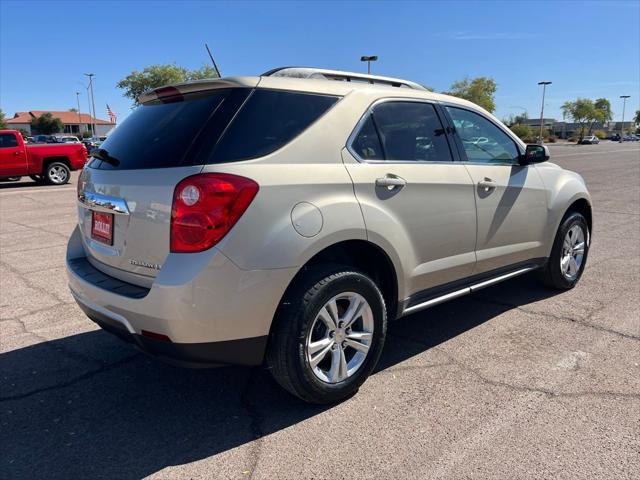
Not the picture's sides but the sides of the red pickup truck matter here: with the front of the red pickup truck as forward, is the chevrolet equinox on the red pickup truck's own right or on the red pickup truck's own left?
on the red pickup truck's own left

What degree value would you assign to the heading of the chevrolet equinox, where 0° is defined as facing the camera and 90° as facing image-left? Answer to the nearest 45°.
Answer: approximately 225°

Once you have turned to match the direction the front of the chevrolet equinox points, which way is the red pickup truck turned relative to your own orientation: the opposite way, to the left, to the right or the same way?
the opposite way

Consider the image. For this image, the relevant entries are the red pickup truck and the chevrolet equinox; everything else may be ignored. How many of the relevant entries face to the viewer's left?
1

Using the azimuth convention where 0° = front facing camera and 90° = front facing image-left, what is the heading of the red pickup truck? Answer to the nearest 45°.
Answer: approximately 90°

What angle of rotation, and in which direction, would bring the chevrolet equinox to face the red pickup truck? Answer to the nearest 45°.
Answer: approximately 90° to its left

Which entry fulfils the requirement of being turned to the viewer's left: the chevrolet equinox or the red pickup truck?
the red pickup truck
